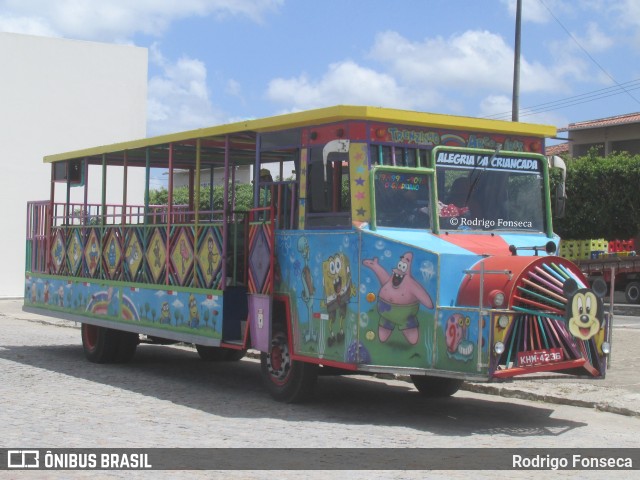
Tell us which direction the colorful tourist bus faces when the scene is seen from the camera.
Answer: facing the viewer and to the right of the viewer
